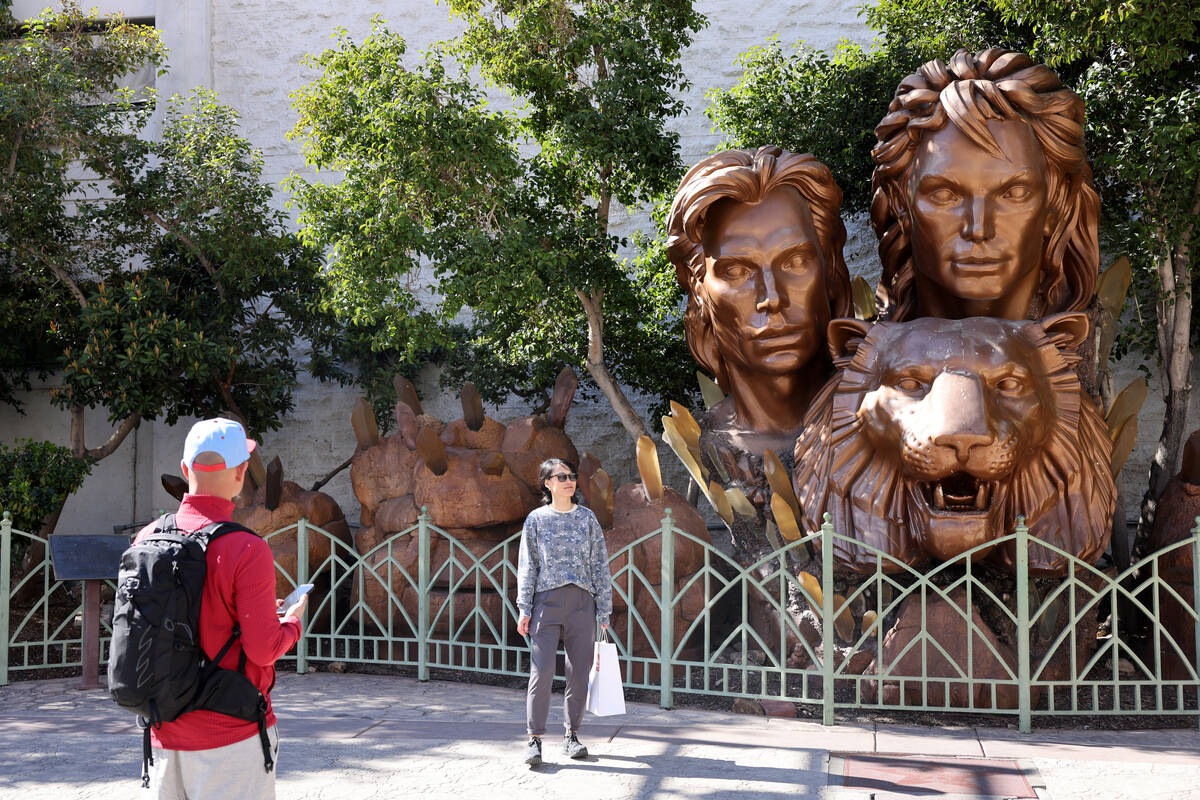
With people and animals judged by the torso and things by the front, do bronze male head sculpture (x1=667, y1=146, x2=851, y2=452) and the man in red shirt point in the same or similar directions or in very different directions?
very different directions

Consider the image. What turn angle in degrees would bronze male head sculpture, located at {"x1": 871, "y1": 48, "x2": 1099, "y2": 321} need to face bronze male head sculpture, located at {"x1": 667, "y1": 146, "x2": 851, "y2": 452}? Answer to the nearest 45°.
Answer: approximately 90° to its right

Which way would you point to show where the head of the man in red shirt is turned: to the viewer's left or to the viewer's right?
to the viewer's right

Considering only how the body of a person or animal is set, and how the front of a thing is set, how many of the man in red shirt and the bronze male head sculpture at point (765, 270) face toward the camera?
1

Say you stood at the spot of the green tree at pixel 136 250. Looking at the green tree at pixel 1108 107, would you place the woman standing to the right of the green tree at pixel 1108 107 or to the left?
right

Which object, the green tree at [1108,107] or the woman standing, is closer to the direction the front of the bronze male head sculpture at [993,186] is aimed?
the woman standing

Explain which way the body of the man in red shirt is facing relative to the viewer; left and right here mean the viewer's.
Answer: facing away from the viewer and to the right of the viewer

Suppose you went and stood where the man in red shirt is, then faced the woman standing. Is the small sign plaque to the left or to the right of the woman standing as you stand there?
left

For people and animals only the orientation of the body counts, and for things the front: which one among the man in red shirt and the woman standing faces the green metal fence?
the man in red shirt

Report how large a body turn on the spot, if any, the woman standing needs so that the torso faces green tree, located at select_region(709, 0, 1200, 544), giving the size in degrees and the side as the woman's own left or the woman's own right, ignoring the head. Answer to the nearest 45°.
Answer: approximately 135° to the woman's own left
